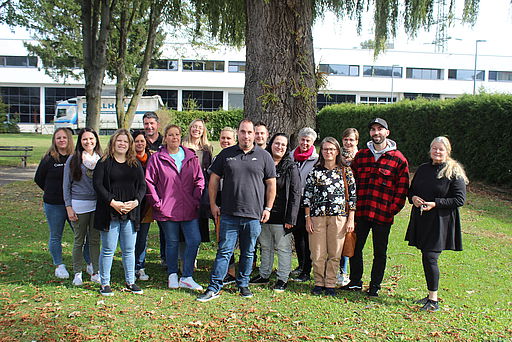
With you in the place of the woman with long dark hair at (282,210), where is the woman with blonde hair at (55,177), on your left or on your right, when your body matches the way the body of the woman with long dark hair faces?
on your right

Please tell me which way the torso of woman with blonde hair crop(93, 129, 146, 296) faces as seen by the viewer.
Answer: toward the camera

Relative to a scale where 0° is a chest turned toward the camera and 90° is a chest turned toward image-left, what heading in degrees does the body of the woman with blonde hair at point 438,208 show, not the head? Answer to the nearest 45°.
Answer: approximately 45°

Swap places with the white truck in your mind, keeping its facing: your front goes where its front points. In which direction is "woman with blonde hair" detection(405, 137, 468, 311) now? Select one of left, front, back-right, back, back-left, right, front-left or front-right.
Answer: left

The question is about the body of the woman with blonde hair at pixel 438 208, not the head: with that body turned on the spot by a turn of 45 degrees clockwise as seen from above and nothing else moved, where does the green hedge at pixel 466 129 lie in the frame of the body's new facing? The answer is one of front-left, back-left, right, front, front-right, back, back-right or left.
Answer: right

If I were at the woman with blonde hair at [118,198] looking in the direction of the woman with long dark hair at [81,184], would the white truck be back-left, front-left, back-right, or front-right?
front-right

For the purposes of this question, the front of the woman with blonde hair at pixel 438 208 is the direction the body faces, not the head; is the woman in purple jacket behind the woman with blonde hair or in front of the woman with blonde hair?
in front

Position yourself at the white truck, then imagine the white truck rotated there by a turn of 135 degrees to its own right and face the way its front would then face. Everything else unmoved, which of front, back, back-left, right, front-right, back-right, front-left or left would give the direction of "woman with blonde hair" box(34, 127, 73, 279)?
back-right

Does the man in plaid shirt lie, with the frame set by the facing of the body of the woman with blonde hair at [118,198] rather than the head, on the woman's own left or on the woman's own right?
on the woman's own left

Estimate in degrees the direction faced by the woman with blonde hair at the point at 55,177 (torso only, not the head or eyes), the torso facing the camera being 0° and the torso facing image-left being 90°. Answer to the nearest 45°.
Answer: approximately 315°

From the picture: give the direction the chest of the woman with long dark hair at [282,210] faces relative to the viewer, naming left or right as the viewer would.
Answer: facing the viewer and to the left of the viewer

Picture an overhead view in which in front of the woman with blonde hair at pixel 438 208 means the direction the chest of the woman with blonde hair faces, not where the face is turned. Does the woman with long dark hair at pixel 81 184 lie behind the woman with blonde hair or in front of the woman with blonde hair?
in front

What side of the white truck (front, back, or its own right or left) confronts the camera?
left
